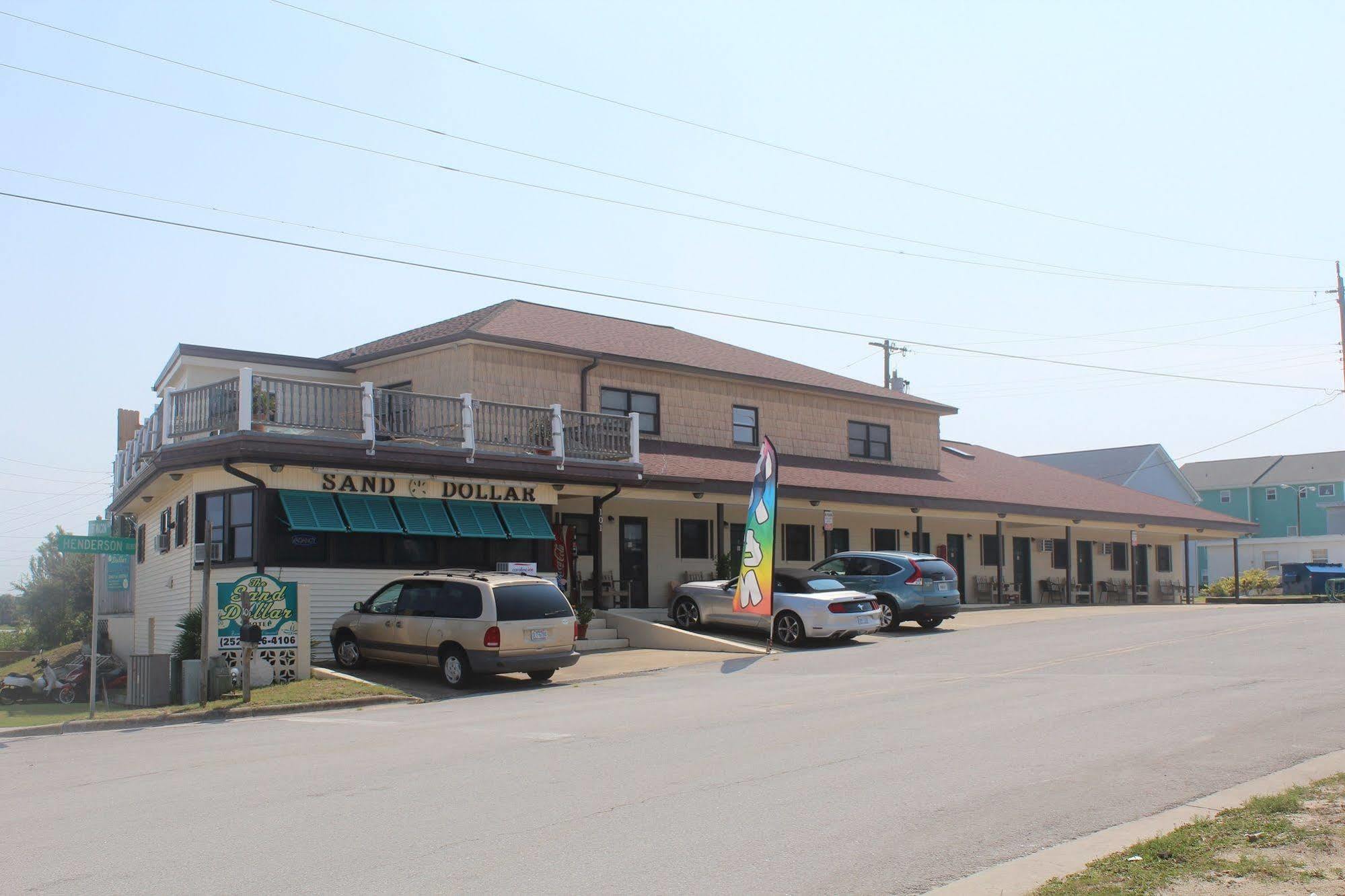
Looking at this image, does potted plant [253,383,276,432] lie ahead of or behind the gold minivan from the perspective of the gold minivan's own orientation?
ahead

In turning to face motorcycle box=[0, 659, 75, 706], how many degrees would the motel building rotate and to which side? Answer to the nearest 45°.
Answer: approximately 135° to its right

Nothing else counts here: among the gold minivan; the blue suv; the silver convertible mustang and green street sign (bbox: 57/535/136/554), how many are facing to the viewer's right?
0

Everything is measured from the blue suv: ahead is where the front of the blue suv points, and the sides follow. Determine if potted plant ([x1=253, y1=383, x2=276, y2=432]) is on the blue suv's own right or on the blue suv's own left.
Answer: on the blue suv's own left

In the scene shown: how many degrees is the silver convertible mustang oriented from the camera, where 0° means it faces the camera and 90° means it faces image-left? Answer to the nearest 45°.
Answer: approximately 135°

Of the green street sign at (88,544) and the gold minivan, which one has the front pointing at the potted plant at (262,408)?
the gold minivan

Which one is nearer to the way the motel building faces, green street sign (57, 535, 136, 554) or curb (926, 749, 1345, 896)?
the curb

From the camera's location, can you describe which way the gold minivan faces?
facing away from the viewer and to the left of the viewer

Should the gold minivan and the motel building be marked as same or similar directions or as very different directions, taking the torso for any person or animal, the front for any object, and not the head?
very different directions

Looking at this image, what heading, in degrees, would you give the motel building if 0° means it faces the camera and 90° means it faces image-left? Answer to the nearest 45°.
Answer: approximately 315°

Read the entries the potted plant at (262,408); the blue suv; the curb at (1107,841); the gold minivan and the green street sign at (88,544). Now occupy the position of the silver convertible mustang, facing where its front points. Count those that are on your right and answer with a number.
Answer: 1

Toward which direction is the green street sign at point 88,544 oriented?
toward the camera

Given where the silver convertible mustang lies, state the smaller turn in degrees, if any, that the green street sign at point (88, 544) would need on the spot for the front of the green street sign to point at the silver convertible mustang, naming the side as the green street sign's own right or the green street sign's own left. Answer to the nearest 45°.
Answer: approximately 90° to the green street sign's own left

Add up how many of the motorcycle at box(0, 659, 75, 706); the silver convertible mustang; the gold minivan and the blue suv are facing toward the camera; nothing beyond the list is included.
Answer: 0

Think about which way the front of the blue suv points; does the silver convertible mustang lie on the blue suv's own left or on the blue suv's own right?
on the blue suv's own left
